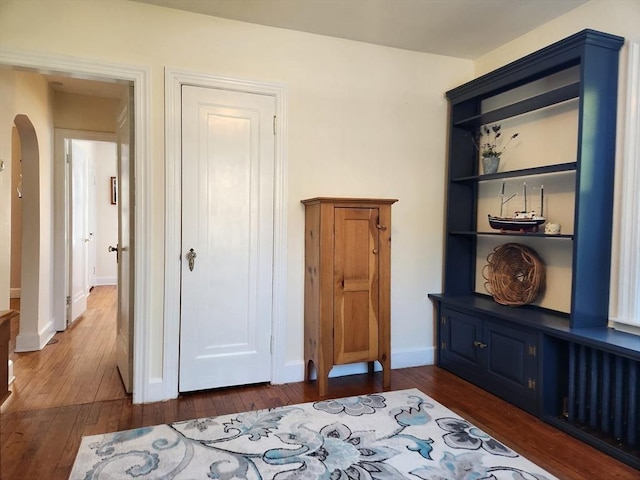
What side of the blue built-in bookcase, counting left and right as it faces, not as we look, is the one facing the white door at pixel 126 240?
front

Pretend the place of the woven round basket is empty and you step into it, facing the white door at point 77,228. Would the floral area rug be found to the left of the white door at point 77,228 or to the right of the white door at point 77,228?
left

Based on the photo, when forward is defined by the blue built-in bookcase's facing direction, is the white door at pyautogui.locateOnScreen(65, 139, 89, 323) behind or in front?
in front

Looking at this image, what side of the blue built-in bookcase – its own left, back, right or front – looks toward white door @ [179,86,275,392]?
front

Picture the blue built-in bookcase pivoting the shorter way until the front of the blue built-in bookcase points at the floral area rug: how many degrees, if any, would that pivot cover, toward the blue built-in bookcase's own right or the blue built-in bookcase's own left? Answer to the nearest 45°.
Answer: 0° — it already faces it

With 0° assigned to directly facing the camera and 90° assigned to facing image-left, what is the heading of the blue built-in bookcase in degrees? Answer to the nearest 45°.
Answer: approximately 45°

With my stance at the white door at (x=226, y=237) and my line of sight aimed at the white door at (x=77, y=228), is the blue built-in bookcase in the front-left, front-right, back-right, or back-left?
back-right

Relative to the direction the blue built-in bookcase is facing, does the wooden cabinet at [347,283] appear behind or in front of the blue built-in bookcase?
in front
